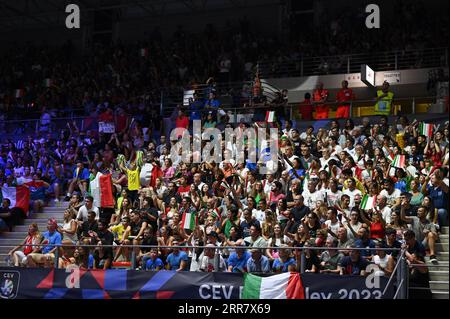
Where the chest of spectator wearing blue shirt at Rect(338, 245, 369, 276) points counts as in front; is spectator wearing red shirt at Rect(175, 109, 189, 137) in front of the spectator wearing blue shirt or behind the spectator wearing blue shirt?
behind

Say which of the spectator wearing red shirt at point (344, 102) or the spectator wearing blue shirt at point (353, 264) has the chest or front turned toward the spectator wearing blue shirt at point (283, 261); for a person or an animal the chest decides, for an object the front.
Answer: the spectator wearing red shirt

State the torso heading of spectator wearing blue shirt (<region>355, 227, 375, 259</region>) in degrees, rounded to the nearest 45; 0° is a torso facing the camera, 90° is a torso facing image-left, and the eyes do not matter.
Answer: approximately 45°

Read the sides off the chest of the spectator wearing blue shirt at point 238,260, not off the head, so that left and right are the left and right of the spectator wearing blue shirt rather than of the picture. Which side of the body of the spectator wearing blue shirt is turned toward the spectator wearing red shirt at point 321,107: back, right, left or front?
back

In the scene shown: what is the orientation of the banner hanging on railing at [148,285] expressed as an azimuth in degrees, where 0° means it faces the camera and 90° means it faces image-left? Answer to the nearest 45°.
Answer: approximately 0°

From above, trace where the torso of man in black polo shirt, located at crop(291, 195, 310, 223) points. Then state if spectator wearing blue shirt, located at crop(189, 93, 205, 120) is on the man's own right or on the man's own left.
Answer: on the man's own right

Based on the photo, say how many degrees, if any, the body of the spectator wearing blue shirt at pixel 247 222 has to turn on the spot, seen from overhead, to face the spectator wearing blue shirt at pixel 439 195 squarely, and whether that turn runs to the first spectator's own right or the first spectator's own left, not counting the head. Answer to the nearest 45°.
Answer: approximately 45° to the first spectator's own left

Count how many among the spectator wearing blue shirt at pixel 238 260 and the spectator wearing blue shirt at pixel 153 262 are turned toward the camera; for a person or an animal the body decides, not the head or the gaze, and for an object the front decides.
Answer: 2

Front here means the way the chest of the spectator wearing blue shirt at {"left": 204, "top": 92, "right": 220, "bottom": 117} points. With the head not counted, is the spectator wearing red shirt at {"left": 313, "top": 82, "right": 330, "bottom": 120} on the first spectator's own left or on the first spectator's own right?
on the first spectator's own left

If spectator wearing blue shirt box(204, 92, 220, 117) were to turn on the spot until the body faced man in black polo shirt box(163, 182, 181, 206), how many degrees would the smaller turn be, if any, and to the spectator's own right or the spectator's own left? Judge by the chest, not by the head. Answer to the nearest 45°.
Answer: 0° — they already face them
